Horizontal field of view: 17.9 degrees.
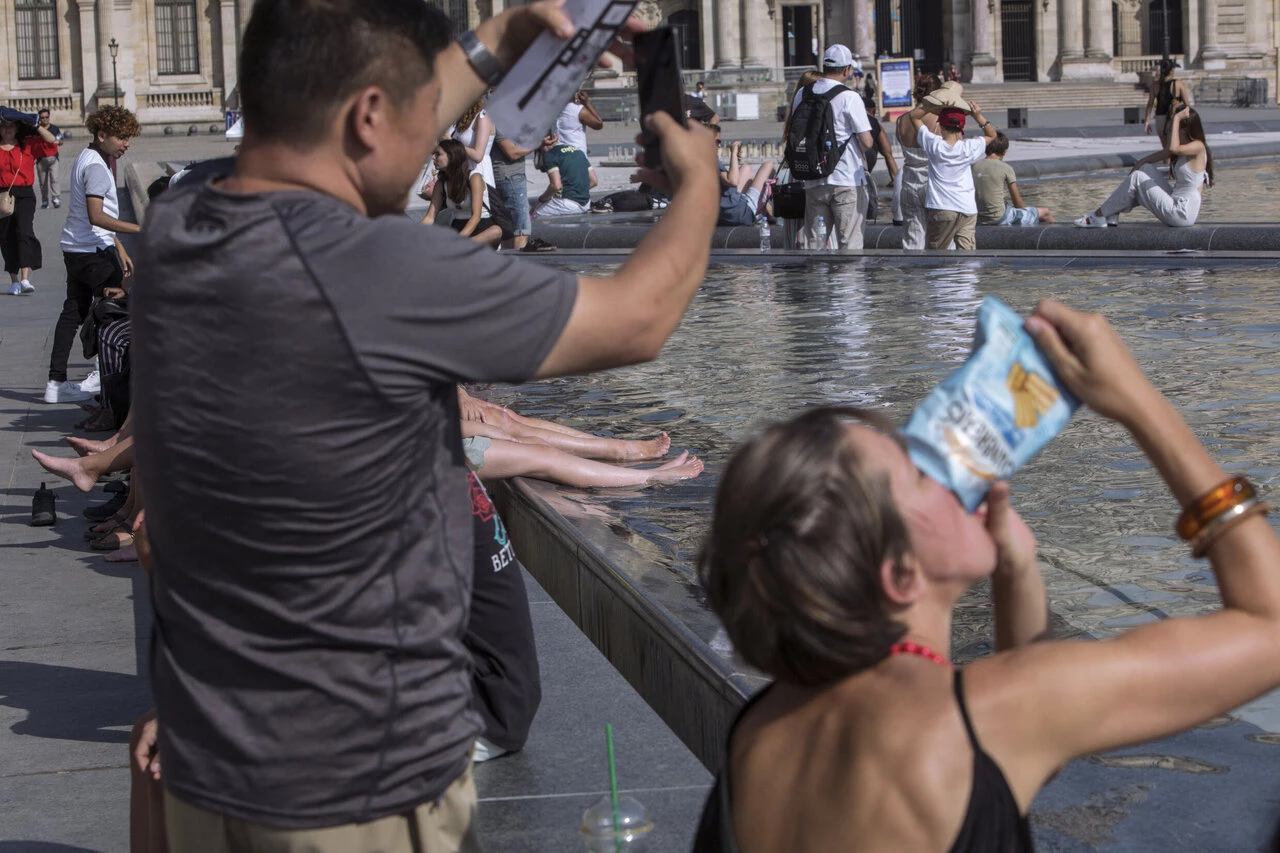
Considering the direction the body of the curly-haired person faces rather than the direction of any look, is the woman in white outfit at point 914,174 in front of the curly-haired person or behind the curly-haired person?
in front

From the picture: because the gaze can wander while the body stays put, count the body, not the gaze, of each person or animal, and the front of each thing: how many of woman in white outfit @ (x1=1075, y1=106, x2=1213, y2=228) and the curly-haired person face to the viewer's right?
1

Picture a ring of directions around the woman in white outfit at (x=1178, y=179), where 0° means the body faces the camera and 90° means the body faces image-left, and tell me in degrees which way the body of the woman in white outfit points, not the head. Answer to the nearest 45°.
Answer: approximately 90°

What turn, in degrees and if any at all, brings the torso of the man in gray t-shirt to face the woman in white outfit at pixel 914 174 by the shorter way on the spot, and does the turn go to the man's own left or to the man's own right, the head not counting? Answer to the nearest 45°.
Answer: approximately 45° to the man's own left

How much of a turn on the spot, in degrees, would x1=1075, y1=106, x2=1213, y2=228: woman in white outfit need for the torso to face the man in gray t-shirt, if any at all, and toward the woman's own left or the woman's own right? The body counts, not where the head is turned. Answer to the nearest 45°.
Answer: approximately 90° to the woman's own left

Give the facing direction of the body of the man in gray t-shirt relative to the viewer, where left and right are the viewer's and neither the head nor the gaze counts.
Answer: facing away from the viewer and to the right of the viewer

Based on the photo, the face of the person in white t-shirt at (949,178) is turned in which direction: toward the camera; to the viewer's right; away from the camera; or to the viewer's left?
away from the camera

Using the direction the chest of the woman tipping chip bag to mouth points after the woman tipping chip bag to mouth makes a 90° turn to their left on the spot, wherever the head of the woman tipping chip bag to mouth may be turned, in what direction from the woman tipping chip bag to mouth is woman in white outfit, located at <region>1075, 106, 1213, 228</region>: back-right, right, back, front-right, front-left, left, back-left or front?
front-right

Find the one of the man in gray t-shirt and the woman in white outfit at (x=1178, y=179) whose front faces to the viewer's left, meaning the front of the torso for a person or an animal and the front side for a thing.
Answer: the woman in white outfit

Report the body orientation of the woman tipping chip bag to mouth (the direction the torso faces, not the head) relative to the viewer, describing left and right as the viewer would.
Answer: facing away from the viewer and to the right of the viewer

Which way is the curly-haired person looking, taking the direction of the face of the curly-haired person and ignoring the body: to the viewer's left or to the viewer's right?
to the viewer's right

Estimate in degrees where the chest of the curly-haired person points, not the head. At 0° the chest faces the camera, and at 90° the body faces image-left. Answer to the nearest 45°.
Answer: approximately 270°
